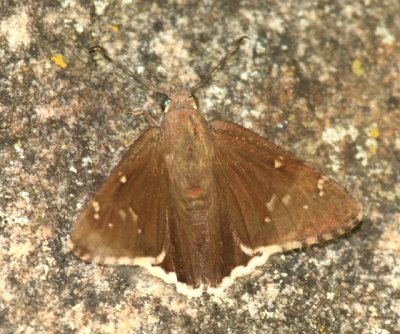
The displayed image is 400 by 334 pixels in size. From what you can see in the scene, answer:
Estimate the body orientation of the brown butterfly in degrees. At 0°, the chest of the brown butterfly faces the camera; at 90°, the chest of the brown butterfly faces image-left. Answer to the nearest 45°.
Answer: approximately 180°
